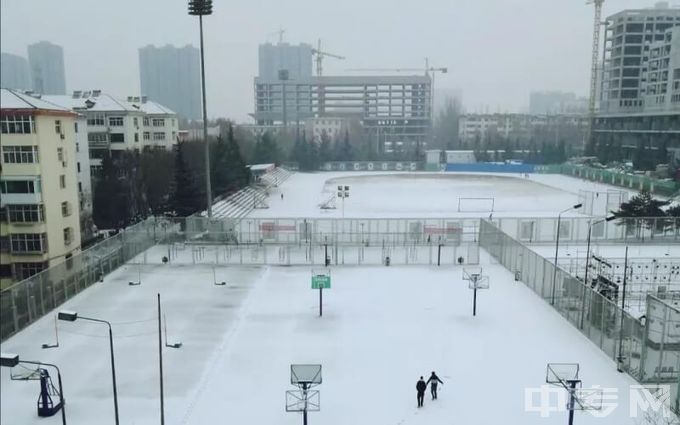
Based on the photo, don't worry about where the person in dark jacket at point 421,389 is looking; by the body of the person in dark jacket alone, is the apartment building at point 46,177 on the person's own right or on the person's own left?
on the person's own left

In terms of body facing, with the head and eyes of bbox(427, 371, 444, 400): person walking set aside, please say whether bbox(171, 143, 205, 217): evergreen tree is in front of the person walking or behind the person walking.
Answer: in front

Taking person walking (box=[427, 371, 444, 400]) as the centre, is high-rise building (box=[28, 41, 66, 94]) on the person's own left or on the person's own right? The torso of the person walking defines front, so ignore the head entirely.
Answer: on the person's own left

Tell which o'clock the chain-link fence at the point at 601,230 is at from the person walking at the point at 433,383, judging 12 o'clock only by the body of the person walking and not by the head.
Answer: The chain-link fence is roughly at 1 o'clock from the person walking.

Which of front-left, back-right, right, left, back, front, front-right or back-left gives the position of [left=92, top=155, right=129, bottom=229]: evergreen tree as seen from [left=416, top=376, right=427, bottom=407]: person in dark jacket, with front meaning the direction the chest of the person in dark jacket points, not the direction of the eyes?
front-left

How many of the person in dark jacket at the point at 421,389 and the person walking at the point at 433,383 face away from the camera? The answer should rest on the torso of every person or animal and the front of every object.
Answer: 2

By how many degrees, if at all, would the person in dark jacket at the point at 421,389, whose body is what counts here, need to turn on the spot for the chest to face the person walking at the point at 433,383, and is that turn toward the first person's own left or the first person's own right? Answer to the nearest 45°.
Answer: approximately 45° to the first person's own right

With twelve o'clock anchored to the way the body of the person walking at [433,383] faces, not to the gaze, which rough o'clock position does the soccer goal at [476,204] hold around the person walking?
The soccer goal is roughly at 12 o'clock from the person walking.

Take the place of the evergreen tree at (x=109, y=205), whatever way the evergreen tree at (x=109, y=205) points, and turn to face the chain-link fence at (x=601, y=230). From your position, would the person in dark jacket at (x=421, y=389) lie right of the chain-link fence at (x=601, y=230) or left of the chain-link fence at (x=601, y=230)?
right

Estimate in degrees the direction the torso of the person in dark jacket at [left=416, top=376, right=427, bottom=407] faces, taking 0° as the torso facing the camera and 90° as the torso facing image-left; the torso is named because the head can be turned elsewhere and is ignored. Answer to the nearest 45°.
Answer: approximately 180°

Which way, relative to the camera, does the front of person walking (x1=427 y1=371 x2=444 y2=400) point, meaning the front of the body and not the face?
away from the camera
